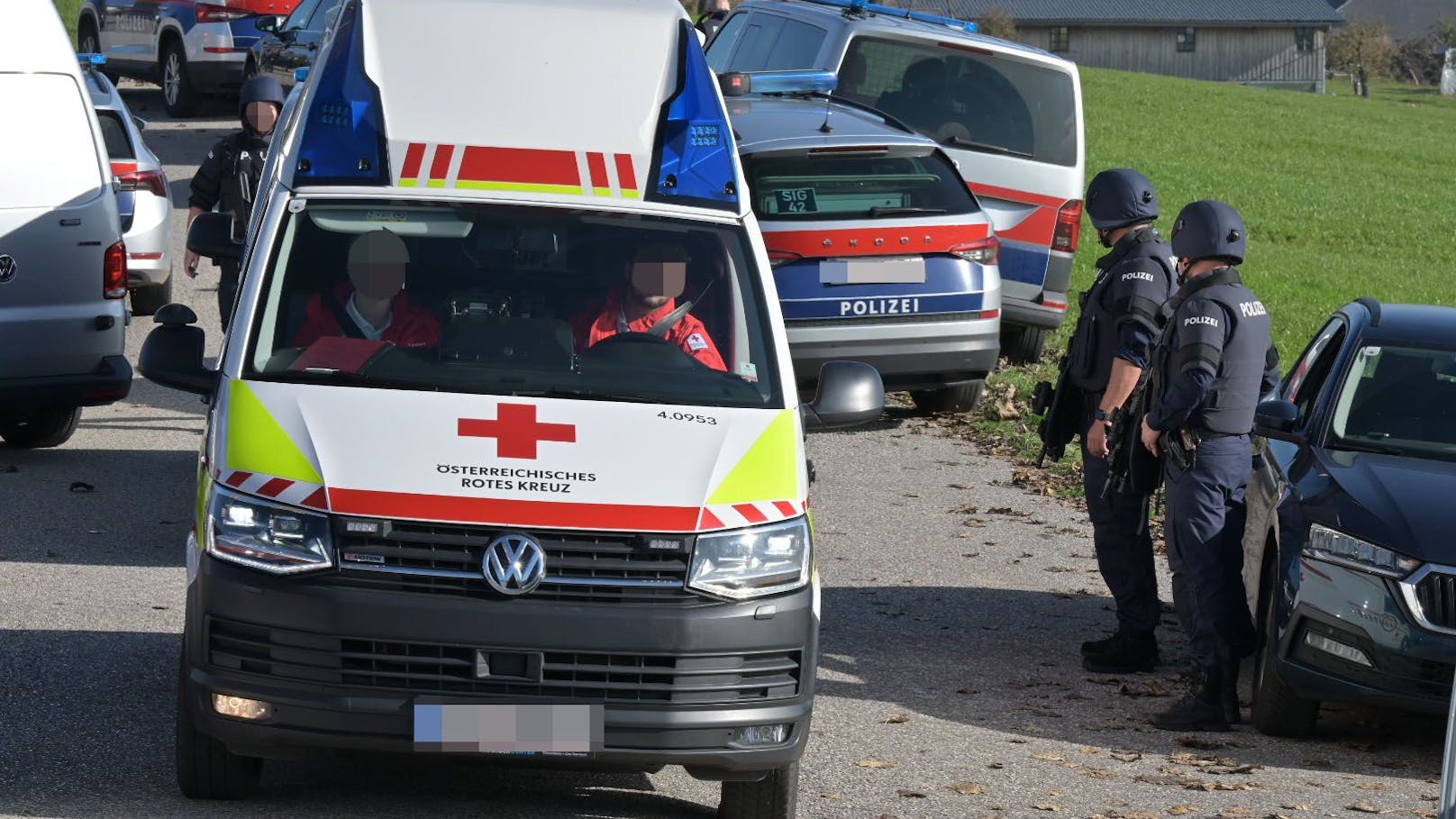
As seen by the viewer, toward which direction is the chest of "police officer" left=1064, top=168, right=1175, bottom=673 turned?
to the viewer's left

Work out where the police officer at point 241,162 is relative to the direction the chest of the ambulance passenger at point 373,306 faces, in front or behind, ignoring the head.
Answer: behind

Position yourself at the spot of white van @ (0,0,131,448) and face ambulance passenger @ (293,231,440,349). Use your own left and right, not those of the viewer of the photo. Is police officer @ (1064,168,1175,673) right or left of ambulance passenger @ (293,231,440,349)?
left

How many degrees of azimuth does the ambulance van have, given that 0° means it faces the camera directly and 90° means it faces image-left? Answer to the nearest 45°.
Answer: approximately 0°

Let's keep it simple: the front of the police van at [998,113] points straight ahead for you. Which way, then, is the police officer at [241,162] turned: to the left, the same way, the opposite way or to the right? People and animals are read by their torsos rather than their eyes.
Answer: the opposite way

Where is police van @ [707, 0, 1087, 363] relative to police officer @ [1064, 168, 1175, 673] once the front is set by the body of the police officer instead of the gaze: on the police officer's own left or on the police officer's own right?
on the police officer's own right

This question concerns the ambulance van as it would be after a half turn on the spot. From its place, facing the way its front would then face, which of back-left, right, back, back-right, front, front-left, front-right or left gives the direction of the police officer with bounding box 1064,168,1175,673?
front-right

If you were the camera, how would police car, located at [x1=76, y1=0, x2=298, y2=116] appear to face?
facing away from the viewer and to the left of the viewer

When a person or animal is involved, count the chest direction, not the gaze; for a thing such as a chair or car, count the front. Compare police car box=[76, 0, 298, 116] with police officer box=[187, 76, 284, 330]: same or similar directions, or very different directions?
very different directions
